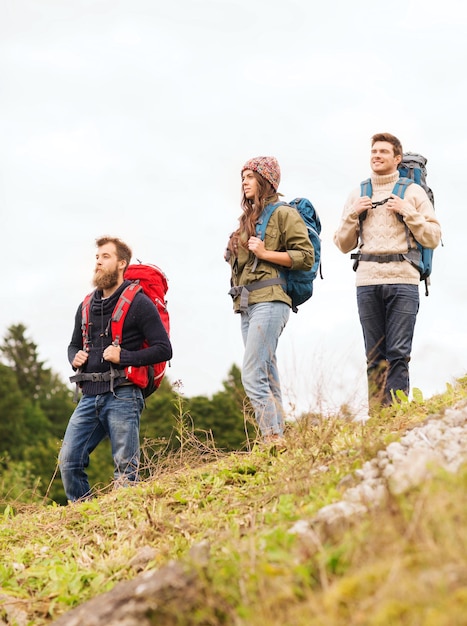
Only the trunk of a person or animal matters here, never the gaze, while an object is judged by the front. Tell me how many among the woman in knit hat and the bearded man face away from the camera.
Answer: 0

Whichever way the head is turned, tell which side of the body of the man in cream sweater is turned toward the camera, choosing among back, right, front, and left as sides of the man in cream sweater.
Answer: front

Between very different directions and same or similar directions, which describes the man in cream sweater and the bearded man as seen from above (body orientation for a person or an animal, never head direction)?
same or similar directions

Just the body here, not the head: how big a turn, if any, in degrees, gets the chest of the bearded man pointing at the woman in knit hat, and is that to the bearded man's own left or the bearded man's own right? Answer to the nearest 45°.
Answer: approximately 135° to the bearded man's own left

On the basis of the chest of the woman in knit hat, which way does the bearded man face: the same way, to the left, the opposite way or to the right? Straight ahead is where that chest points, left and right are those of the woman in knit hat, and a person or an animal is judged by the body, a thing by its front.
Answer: the same way

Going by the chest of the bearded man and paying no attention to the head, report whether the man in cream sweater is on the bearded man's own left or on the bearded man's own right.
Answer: on the bearded man's own left

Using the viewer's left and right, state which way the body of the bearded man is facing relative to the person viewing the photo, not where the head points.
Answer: facing the viewer and to the left of the viewer

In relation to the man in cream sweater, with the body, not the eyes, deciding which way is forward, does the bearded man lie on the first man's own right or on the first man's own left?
on the first man's own right

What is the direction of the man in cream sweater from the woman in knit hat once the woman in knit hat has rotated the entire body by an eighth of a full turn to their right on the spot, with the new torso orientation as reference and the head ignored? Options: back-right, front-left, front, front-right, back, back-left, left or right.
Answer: back
